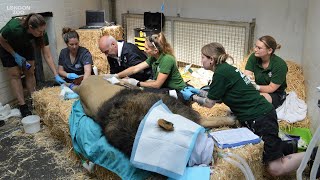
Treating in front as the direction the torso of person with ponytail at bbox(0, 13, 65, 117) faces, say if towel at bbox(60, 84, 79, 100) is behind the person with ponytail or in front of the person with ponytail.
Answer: in front

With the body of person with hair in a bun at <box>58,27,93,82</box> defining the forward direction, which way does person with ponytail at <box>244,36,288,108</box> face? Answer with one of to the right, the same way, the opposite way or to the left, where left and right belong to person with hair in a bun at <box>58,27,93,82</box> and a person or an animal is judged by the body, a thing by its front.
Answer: to the right

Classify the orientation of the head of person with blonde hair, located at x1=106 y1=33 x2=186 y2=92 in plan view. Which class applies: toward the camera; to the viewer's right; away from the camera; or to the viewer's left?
to the viewer's left

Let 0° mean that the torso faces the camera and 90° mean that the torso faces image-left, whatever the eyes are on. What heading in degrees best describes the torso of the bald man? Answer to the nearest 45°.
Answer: approximately 45°

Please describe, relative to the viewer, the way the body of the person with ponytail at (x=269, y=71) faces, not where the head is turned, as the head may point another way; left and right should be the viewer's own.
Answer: facing the viewer and to the left of the viewer

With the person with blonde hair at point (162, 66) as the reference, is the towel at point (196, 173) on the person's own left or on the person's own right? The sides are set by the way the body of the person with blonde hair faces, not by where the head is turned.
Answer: on the person's own left

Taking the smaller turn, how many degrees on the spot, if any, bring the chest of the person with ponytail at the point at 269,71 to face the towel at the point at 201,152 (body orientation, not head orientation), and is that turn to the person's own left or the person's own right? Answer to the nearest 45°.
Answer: approximately 45° to the person's own left

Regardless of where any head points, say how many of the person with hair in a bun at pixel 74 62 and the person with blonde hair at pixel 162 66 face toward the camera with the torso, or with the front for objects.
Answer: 1

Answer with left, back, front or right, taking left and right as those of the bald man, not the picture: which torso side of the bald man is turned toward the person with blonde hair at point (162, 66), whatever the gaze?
left

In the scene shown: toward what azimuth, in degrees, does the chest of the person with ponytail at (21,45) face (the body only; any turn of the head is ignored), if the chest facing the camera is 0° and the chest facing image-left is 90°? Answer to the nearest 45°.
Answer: approximately 315°

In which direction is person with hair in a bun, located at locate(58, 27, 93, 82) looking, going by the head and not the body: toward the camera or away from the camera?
toward the camera

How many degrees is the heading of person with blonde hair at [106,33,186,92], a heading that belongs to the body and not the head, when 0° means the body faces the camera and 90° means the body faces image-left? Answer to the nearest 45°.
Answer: approximately 90°

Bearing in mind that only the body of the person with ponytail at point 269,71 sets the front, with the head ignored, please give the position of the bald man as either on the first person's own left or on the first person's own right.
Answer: on the first person's own right

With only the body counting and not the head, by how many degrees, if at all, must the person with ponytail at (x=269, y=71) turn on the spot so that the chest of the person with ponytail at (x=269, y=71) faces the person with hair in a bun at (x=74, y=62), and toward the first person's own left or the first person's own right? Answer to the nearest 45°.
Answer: approximately 45° to the first person's own right

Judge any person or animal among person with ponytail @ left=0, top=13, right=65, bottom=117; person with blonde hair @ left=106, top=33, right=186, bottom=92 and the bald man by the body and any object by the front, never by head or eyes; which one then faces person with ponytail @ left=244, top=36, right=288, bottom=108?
person with ponytail @ left=0, top=13, right=65, bottom=117

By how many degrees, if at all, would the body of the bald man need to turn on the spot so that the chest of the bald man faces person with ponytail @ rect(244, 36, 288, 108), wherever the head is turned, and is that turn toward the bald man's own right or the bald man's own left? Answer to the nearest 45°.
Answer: approximately 90° to the bald man's own left

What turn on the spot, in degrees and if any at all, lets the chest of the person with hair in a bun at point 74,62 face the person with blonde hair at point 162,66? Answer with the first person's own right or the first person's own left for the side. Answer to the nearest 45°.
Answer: approximately 45° to the first person's own left

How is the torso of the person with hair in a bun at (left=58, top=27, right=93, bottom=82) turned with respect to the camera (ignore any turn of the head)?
toward the camera
